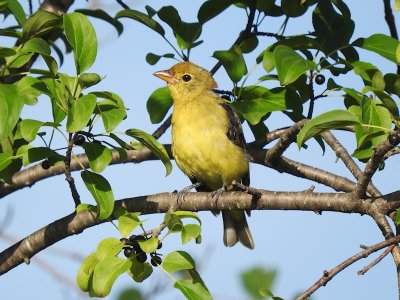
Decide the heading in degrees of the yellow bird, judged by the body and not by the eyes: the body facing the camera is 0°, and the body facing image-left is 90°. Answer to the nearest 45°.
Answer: approximately 45°

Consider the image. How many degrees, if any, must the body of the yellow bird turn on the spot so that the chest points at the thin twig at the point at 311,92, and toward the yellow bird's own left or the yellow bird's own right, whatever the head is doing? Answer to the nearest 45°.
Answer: approximately 90° to the yellow bird's own left

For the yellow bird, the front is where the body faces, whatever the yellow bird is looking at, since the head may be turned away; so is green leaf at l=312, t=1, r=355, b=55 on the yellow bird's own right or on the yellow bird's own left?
on the yellow bird's own left

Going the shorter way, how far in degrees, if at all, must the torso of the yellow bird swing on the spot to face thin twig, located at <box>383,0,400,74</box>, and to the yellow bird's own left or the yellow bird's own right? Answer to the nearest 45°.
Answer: approximately 90° to the yellow bird's own left

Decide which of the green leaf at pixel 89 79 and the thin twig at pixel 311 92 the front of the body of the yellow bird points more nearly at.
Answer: the green leaf

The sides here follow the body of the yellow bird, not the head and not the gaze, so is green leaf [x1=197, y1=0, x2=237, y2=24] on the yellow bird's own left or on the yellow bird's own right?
on the yellow bird's own left
